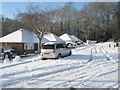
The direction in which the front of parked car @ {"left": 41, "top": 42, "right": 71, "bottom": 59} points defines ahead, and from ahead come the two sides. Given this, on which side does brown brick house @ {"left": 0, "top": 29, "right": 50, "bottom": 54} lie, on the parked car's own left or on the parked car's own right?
on the parked car's own left

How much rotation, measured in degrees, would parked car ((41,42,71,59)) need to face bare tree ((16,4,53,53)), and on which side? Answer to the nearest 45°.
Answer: approximately 45° to its left
